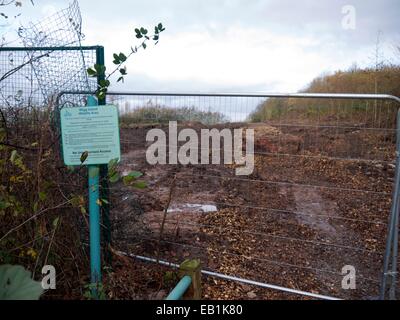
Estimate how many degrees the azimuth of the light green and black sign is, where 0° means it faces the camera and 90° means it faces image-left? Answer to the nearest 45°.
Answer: approximately 0°
